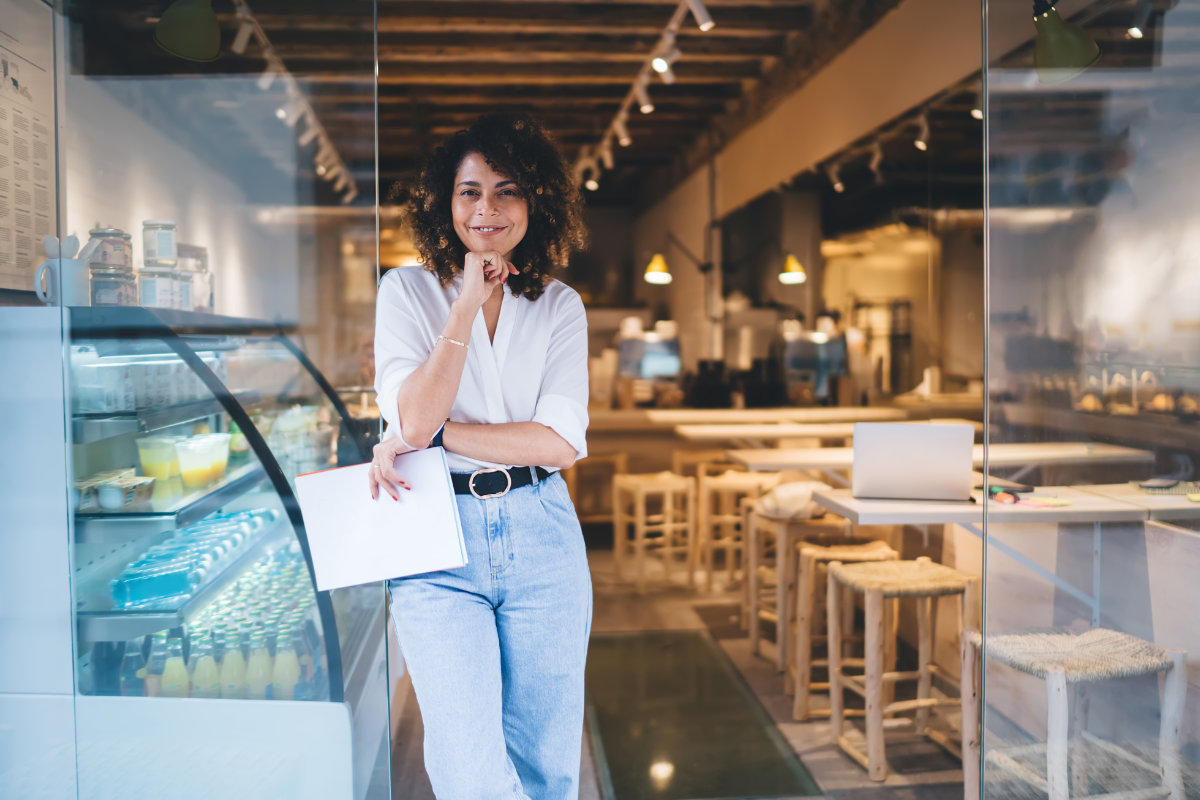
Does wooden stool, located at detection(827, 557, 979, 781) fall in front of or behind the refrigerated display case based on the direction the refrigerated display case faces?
in front

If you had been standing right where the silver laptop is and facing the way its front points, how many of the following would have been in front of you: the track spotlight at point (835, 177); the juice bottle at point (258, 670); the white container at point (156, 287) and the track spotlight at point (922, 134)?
2

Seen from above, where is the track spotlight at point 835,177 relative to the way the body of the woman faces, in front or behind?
behind

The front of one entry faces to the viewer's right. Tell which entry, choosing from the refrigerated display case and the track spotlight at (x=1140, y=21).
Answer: the refrigerated display case

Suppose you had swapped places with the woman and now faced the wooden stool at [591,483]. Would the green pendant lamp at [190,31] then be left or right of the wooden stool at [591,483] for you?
left

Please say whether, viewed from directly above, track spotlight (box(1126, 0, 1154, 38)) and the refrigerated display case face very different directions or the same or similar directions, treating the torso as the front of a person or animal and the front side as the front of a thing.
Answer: very different directions

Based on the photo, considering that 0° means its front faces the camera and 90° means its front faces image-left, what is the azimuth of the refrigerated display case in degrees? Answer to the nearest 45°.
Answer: approximately 270°

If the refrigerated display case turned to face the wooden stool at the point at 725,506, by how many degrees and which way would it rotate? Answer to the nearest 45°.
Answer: approximately 45° to its left

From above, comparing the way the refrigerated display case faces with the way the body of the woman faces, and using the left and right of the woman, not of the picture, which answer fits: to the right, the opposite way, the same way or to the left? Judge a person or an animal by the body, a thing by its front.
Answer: to the left

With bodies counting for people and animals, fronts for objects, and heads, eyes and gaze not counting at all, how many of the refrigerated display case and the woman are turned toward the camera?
1

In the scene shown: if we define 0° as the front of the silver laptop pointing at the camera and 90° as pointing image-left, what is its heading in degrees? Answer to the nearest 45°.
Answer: approximately 180°

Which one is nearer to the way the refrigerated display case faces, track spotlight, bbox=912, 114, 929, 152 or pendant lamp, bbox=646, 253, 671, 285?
the track spotlight

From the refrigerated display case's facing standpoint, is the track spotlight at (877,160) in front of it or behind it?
in front

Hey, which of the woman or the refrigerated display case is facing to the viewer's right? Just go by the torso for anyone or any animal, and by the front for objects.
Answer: the refrigerated display case

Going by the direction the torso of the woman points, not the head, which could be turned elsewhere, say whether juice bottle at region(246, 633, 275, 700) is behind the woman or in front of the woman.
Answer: behind
